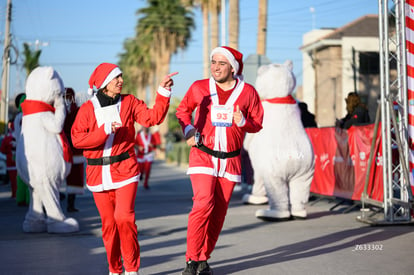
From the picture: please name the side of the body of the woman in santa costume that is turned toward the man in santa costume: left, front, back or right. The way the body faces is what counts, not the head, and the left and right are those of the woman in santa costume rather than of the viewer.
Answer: left

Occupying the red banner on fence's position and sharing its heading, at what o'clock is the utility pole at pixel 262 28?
The utility pole is roughly at 4 o'clock from the red banner on fence.

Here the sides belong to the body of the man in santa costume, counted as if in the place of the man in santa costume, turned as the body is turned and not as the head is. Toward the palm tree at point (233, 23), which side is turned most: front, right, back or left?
back

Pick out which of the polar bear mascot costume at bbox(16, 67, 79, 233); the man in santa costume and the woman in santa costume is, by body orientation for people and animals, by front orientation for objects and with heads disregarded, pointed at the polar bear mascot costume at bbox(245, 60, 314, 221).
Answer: the polar bear mascot costume at bbox(16, 67, 79, 233)

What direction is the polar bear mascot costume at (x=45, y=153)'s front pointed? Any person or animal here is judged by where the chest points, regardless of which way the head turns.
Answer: to the viewer's right

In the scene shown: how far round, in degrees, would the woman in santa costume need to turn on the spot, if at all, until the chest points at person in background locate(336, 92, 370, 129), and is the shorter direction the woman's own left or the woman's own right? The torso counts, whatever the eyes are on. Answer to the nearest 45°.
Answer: approximately 135° to the woman's own left

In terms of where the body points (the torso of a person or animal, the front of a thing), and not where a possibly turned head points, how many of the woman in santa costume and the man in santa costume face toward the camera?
2

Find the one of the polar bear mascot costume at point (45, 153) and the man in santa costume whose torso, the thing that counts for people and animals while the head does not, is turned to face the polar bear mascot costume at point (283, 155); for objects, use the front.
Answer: the polar bear mascot costume at point (45, 153)

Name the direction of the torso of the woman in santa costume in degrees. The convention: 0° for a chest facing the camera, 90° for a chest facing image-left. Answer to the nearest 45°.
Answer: approximately 0°
